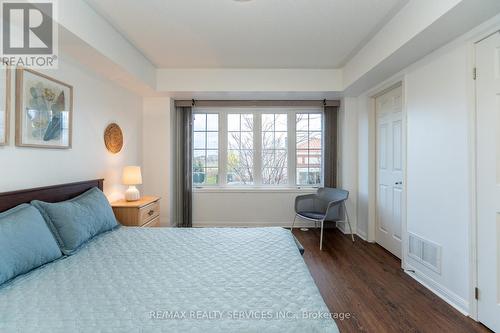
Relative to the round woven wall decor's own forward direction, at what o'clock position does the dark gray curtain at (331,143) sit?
The dark gray curtain is roughly at 11 o'clock from the round woven wall decor.

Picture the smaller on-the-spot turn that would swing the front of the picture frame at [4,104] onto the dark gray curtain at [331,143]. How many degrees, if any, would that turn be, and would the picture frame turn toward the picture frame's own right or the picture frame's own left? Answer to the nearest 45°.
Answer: approximately 45° to the picture frame's own left

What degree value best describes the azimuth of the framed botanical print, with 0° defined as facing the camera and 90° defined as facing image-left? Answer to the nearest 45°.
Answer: approximately 315°

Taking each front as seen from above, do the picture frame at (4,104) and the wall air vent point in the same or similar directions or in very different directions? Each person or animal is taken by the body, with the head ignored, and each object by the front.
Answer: very different directions

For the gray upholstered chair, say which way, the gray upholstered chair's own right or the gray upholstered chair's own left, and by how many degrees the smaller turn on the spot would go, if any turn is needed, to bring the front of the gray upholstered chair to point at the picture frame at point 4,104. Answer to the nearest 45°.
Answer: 0° — it already faces it

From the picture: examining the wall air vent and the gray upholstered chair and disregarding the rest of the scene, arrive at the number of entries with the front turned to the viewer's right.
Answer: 0

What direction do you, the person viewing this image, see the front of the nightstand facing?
facing the viewer and to the right of the viewer

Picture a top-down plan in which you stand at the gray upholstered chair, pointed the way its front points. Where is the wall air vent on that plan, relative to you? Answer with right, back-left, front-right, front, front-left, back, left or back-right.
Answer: left
